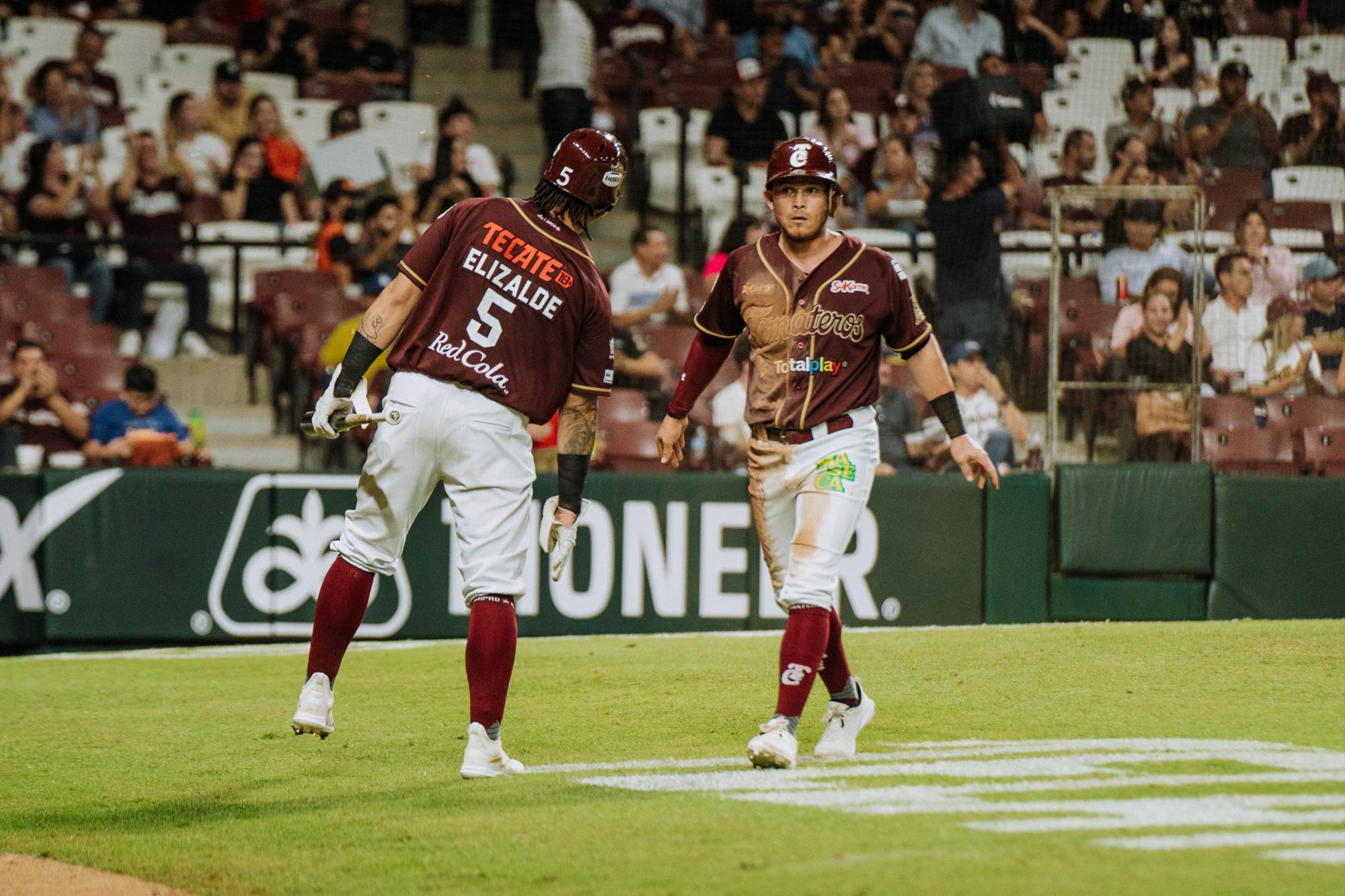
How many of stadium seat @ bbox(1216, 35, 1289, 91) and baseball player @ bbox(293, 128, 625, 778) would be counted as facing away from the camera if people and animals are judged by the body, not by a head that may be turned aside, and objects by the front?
1

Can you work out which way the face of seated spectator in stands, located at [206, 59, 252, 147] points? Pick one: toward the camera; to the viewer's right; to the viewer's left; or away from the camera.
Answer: toward the camera

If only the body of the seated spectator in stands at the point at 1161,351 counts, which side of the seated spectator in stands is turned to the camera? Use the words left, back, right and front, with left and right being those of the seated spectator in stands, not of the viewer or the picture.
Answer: front

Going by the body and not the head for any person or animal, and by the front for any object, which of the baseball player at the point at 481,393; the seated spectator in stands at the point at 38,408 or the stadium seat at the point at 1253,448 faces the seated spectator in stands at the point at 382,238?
the baseball player

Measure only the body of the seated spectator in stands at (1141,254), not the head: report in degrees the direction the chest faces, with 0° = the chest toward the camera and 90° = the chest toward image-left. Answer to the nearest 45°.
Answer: approximately 0°

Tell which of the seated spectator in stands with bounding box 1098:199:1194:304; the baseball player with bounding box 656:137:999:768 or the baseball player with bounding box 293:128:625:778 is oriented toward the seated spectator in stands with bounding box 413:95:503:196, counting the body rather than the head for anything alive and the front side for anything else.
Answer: the baseball player with bounding box 293:128:625:778

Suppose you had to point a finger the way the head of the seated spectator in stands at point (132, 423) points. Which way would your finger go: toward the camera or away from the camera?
toward the camera

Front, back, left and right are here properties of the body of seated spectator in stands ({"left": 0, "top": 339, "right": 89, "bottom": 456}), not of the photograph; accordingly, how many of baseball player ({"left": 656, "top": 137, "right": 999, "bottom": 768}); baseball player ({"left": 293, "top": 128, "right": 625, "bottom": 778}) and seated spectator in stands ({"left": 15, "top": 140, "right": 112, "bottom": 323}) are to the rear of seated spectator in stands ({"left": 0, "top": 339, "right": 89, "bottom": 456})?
1

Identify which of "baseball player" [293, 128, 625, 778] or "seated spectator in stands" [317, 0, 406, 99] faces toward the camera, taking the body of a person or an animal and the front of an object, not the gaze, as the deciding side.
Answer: the seated spectator in stands

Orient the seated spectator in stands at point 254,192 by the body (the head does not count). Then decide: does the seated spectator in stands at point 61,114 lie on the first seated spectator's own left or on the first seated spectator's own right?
on the first seated spectator's own right

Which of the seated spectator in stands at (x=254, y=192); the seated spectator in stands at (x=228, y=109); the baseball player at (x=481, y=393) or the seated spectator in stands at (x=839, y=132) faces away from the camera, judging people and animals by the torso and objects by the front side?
the baseball player

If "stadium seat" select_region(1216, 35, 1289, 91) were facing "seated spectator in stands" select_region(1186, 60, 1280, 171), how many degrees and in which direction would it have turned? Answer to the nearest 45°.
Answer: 0° — it already faces them

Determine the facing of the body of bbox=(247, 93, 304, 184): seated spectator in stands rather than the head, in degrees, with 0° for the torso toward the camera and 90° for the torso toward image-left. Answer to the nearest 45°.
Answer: approximately 315°

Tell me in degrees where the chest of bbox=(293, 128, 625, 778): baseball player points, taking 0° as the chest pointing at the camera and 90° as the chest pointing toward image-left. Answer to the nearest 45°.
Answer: approximately 180°

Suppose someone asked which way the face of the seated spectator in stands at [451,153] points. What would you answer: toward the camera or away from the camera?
toward the camera

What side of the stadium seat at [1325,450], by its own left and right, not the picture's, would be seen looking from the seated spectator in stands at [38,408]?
right

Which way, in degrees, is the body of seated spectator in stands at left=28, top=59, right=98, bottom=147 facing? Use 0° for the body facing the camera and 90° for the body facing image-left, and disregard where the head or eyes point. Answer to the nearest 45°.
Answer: approximately 315°

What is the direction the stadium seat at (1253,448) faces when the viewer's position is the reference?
facing the viewer
